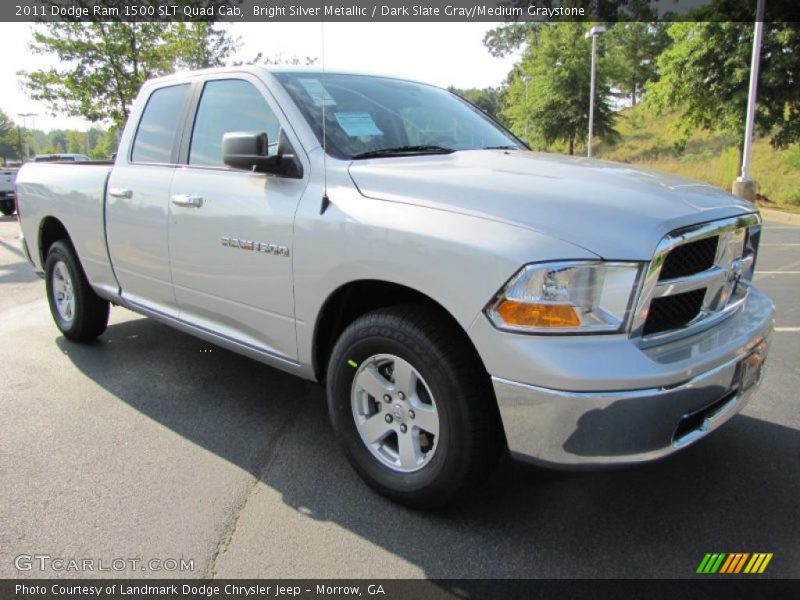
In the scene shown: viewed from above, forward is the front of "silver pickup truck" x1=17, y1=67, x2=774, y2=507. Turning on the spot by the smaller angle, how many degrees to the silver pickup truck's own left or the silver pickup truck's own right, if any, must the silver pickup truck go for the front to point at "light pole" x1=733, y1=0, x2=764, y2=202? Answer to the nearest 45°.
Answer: approximately 90° to the silver pickup truck's own left

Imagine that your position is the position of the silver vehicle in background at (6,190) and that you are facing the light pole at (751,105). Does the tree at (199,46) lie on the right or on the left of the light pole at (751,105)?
left

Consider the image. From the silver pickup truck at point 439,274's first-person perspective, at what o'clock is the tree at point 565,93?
The tree is roughly at 8 o'clock from the silver pickup truck.

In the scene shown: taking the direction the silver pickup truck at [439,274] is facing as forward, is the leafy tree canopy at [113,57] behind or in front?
behind

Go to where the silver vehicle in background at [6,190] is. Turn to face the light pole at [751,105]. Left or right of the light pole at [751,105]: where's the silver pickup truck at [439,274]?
right

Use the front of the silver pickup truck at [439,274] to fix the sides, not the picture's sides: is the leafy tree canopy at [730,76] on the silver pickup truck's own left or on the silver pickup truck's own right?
on the silver pickup truck's own left

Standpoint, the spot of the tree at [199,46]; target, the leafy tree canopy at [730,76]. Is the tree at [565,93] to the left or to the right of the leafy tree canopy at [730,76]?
left

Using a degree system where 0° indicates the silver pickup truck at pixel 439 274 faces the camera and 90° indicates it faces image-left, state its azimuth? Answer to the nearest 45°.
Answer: approximately 315°

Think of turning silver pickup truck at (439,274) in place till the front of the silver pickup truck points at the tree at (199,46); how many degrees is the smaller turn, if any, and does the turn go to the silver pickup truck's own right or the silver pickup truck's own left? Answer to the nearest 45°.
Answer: approximately 135° to the silver pickup truck's own left

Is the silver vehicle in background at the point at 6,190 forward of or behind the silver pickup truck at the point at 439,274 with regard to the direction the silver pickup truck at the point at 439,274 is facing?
behind
